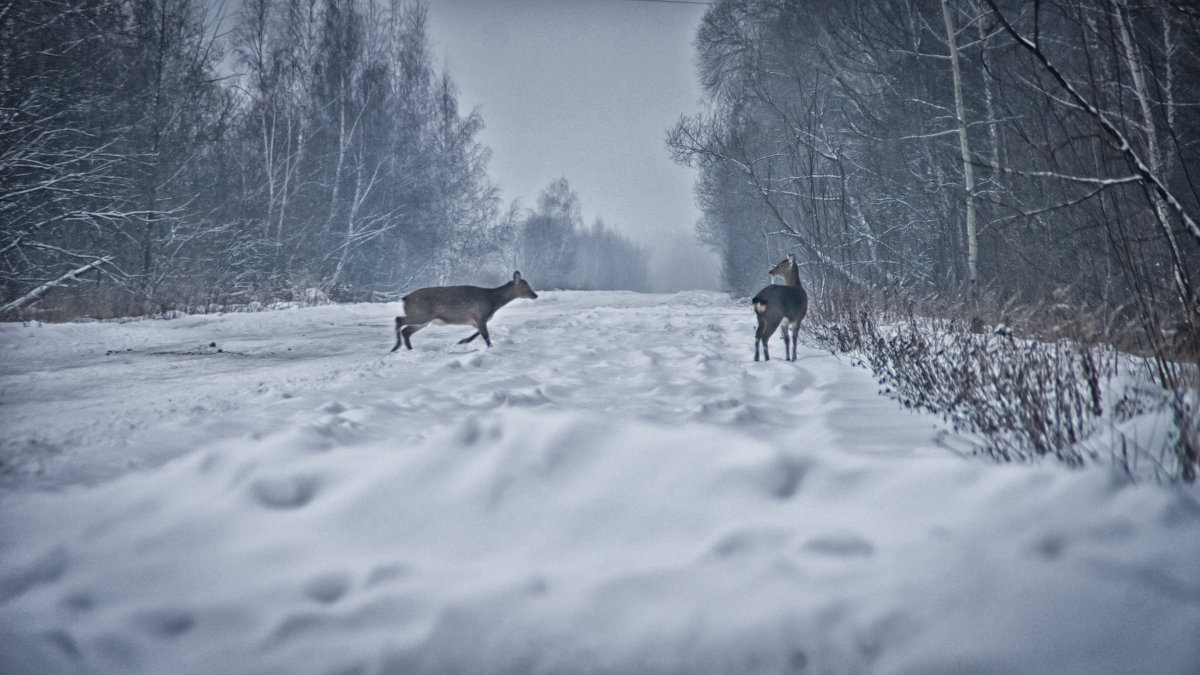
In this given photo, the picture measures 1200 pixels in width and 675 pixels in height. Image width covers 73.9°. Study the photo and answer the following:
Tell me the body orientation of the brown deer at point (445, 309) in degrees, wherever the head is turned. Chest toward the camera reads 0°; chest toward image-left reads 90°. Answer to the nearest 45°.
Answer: approximately 270°

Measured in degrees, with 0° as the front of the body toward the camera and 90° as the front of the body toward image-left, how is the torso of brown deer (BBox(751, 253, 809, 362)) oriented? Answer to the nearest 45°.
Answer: approximately 225°

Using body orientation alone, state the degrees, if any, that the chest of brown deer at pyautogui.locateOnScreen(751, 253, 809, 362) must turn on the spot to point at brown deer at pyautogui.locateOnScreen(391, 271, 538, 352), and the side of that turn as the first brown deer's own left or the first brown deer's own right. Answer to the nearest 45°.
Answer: approximately 135° to the first brown deer's own left

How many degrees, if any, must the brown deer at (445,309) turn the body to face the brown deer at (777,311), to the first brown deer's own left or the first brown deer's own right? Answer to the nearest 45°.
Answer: approximately 45° to the first brown deer's own right
